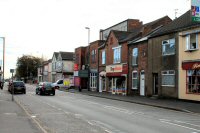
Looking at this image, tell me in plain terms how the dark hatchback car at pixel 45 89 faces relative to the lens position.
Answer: facing away from the viewer and to the left of the viewer
